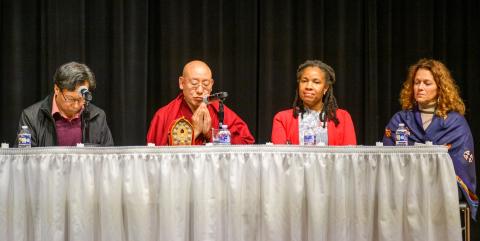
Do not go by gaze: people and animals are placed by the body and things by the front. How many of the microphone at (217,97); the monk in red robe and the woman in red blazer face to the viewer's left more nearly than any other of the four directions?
1

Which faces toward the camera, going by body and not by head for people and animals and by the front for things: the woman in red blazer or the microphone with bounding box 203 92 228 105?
the woman in red blazer

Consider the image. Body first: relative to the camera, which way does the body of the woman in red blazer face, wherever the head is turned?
toward the camera

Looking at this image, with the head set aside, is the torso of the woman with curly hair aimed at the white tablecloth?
yes

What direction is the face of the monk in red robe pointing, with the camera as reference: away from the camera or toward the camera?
toward the camera

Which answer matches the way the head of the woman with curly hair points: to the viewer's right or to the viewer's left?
to the viewer's left

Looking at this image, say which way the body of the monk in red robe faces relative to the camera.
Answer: toward the camera

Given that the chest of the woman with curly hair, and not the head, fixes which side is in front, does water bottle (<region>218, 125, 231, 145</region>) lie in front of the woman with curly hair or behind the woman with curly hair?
in front

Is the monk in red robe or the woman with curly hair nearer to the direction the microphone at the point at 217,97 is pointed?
the monk in red robe

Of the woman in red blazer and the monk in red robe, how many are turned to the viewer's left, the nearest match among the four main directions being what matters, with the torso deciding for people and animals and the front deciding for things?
0

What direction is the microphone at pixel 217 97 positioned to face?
to the viewer's left
